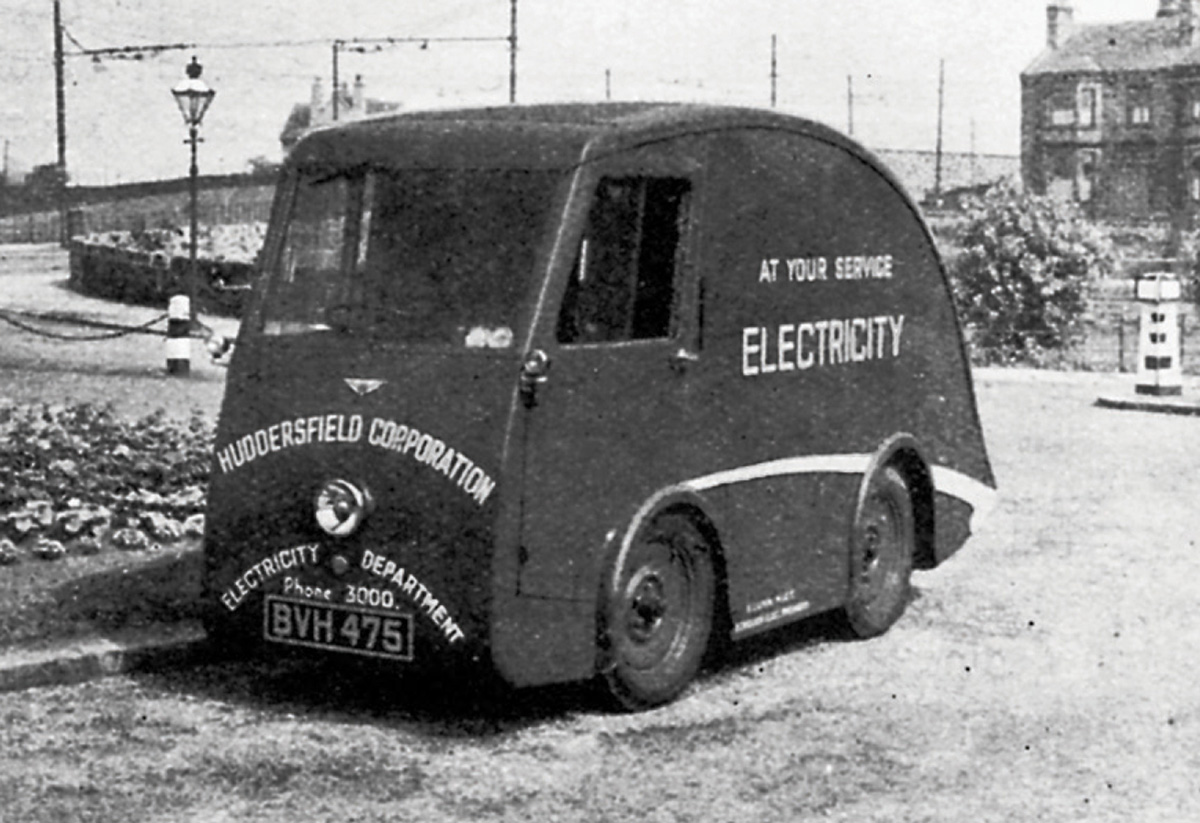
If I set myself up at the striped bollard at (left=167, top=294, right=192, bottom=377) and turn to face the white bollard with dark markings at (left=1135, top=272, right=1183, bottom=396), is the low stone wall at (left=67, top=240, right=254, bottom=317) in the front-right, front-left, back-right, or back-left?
back-left

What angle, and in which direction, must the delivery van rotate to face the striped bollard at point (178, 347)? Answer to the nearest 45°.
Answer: approximately 135° to its right

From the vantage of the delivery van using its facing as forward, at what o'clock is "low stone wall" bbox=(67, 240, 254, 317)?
The low stone wall is roughly at 4 o'clock from the delivery van.

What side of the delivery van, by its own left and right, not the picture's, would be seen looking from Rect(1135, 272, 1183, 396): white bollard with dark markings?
back

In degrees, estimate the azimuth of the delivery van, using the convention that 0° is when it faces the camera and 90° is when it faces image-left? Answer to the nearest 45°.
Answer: approximately 45°
